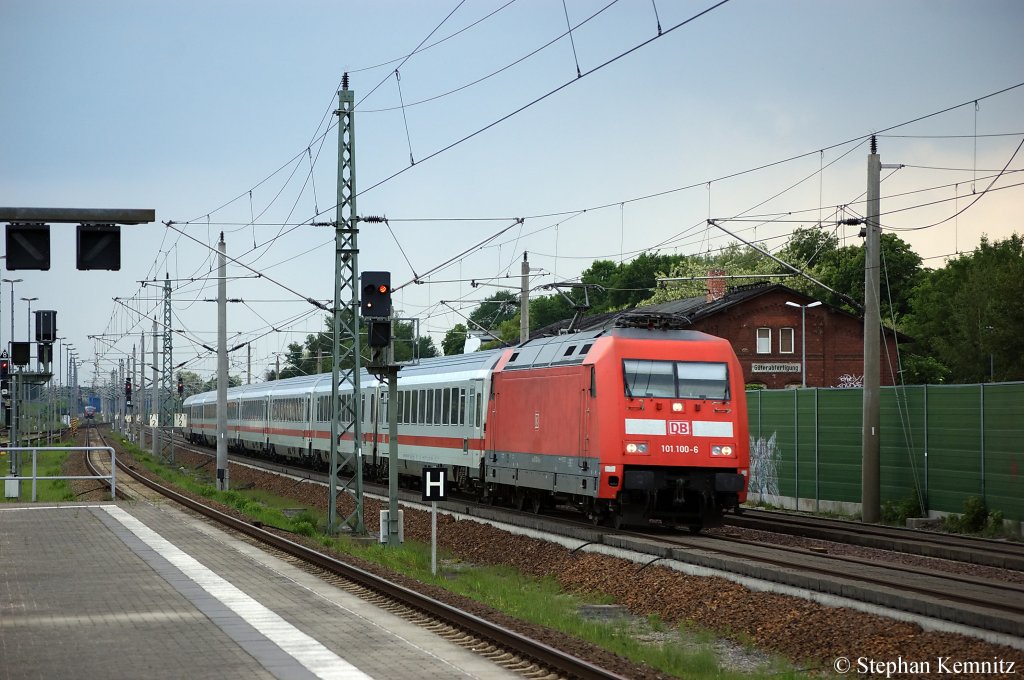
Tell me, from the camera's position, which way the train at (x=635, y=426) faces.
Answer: facing the viewer and to the right of the viewer

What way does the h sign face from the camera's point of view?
toward the camera

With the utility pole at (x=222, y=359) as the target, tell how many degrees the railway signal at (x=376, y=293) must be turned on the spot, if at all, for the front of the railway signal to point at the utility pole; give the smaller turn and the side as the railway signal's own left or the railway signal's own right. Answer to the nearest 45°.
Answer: approximately 180°

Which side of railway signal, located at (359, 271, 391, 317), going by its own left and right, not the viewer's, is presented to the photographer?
front

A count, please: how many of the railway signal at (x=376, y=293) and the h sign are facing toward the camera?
2

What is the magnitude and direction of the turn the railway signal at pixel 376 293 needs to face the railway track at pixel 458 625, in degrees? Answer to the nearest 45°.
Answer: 0° — it already faces it
